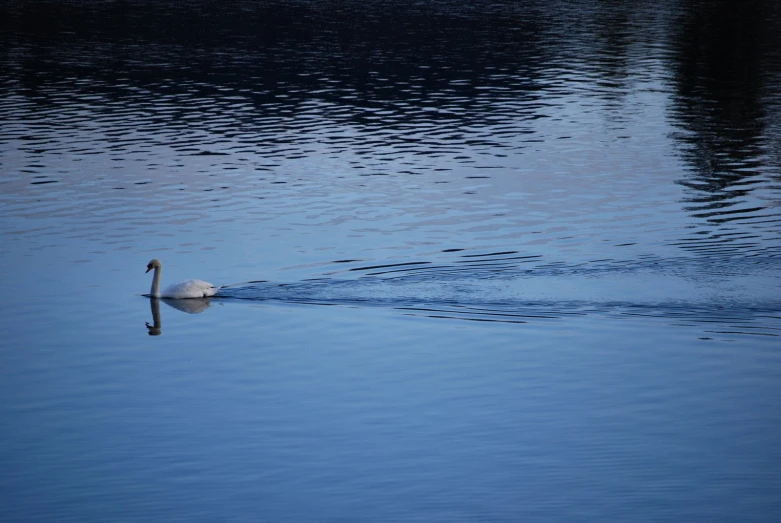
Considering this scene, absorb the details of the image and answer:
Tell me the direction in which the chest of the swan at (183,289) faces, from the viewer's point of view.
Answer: to the viewer's left
